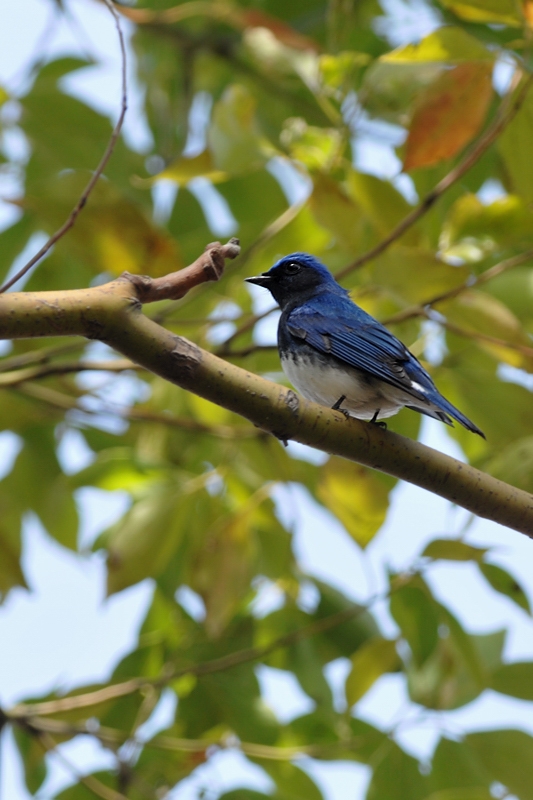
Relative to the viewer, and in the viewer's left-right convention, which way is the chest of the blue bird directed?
facing to the left of the viewer
